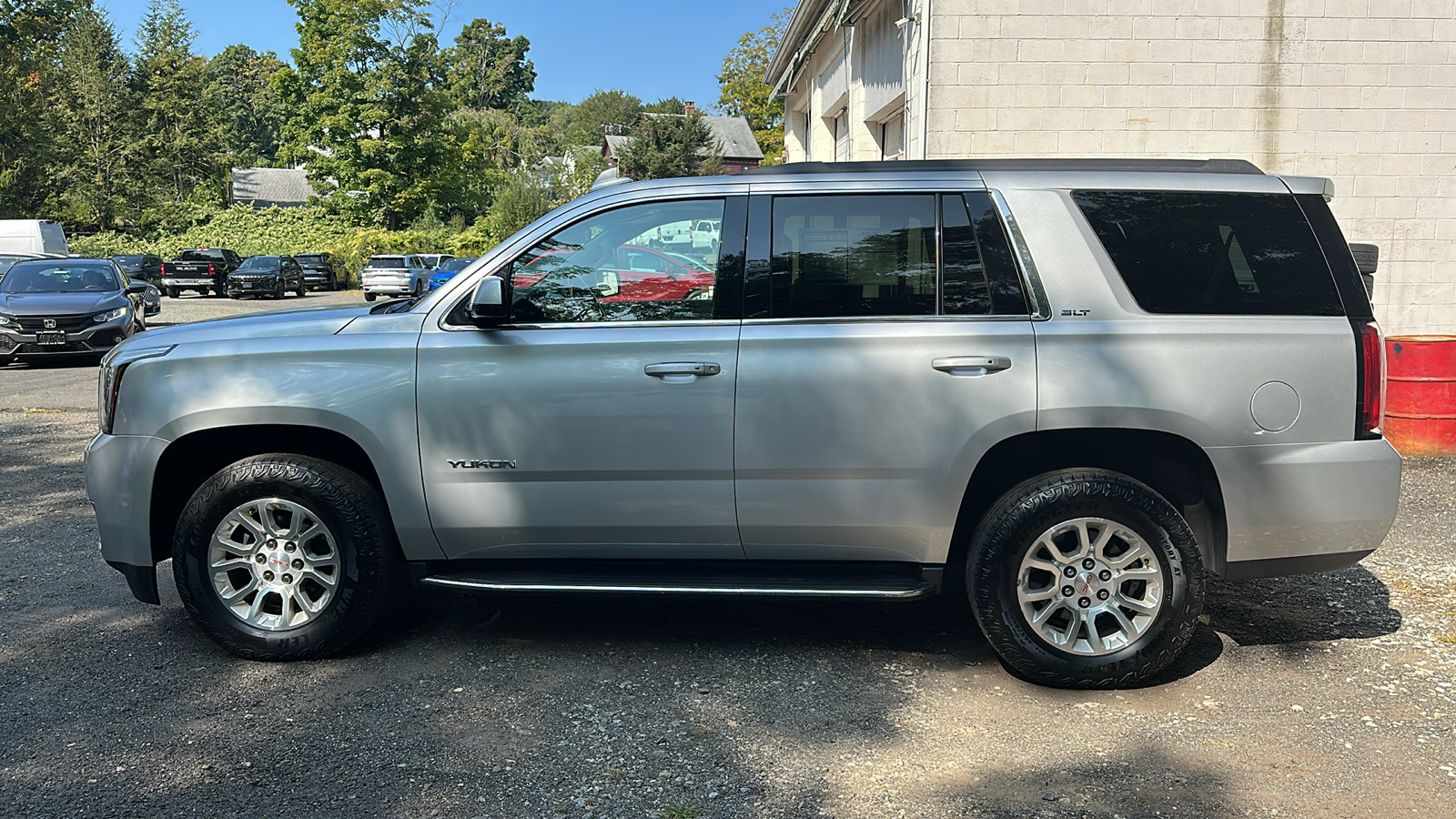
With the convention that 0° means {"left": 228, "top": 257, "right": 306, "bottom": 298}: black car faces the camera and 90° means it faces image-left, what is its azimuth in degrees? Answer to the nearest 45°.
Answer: approximately 45°

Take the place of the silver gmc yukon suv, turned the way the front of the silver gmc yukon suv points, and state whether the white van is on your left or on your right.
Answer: on your right

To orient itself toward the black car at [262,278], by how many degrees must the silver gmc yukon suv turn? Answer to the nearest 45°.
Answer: approximately 45° to its right

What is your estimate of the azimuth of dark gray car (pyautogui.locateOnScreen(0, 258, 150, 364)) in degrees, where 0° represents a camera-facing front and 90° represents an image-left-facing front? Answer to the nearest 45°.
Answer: approximately 0°

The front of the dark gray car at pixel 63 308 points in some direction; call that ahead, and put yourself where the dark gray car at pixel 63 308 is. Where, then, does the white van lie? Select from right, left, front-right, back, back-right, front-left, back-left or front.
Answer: back

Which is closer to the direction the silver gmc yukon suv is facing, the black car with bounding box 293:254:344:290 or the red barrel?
the black car

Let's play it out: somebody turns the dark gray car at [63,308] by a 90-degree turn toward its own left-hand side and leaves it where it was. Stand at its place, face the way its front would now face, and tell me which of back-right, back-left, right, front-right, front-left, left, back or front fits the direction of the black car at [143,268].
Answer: left

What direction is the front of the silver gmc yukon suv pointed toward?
to the viewer's left
